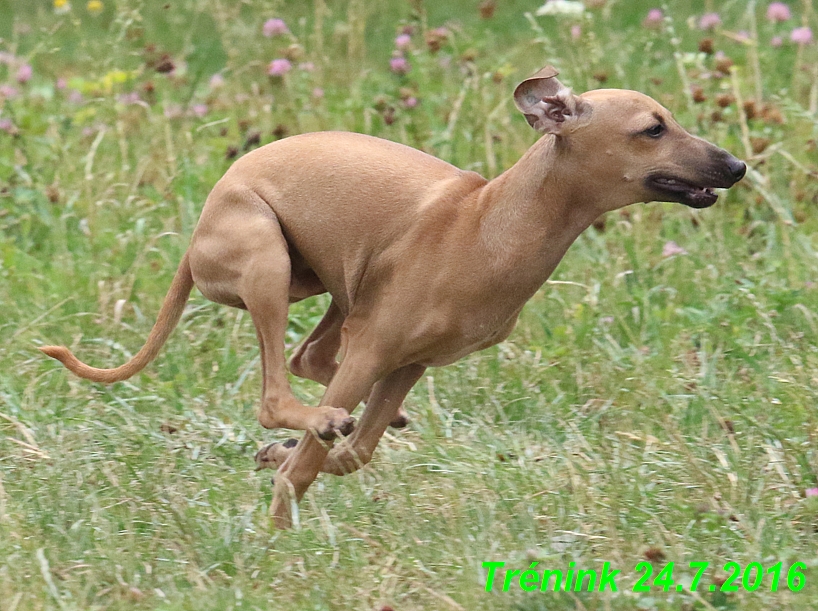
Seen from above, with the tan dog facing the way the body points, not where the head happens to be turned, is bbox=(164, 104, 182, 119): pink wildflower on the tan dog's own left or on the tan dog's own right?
on the tan dog's own left

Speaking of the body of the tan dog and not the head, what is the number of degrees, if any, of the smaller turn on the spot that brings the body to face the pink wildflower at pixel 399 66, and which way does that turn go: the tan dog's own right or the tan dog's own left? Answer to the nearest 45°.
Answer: approximately 90° to the tan dog's own left

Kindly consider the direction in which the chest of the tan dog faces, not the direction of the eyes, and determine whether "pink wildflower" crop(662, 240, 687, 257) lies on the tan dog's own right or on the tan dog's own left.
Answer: on the tan dog's own left

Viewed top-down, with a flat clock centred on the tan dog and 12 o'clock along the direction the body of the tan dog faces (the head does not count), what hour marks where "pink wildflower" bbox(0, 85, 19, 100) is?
The pink wildflower is roughly at 8 o'clock from the tan dog.

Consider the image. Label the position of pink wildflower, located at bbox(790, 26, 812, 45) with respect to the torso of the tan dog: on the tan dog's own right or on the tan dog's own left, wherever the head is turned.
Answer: on the tan dog's own left

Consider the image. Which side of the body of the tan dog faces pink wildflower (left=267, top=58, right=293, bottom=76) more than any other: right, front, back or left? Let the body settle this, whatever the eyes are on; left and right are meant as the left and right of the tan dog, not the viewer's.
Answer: left

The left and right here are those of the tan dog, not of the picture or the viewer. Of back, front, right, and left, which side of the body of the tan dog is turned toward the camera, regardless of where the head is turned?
right

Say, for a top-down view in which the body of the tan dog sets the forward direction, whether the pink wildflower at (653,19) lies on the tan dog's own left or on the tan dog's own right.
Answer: on the tan dog's own left
